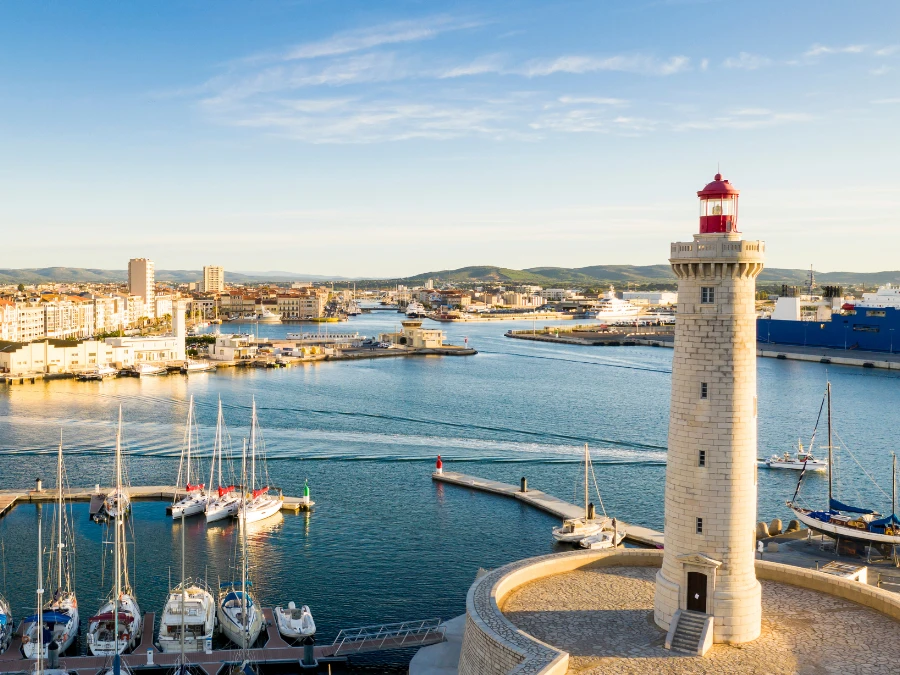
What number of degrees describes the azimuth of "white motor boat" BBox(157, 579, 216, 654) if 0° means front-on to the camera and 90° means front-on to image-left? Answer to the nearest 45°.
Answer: approximately 180°

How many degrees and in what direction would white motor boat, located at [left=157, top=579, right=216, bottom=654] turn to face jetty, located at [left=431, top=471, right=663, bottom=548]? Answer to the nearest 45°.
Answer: approximately 45° to its right

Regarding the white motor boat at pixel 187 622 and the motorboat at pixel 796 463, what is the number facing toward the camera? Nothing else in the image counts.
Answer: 0
